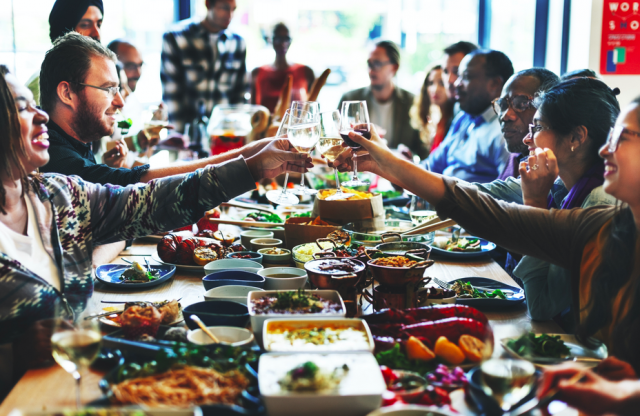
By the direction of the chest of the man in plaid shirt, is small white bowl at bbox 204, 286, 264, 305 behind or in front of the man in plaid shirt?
in front

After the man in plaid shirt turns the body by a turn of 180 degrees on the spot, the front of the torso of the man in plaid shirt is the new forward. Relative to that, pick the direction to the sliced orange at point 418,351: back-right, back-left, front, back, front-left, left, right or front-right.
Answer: back-left

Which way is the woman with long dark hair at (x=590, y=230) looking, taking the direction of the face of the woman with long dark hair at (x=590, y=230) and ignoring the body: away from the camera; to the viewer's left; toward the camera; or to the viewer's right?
to the viewer's left

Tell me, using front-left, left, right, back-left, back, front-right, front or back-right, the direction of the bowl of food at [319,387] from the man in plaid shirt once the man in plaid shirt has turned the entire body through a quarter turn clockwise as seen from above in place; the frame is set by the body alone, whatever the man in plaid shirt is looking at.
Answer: front-left

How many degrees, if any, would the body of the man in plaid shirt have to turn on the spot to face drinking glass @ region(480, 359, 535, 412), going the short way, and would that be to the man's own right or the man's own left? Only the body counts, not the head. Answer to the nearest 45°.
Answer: approximately 45° to the man's own right

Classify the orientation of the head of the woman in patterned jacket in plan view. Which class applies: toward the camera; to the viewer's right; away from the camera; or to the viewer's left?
to the viewer's right

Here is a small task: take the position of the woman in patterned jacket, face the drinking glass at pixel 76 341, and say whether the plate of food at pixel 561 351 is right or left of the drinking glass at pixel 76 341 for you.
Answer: left

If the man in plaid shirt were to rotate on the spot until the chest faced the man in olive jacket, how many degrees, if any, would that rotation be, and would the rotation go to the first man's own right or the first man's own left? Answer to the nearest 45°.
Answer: approximately 45° to the first man's own left

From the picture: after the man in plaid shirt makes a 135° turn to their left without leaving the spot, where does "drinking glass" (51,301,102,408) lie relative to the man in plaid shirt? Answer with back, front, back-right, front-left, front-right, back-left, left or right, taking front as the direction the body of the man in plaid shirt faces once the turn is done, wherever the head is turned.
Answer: back

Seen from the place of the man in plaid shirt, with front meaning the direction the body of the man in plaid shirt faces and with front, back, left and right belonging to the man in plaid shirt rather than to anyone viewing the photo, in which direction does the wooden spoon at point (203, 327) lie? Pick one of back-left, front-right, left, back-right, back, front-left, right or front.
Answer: front-right

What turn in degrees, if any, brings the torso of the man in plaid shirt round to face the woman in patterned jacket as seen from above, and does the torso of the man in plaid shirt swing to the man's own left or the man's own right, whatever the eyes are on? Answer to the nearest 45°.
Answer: approximately 45° to the man's own right

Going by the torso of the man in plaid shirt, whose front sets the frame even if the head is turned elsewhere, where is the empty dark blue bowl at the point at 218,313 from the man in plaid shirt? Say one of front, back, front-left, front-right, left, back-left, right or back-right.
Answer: front-right

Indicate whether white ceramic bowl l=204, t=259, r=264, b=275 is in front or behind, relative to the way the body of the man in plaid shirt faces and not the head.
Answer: in front

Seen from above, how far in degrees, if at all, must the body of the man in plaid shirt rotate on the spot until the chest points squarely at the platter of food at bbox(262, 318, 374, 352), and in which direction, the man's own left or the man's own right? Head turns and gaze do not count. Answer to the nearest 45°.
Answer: approximately 45° to the man's own right

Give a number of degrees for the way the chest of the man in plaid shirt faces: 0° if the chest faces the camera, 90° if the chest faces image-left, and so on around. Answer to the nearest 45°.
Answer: approximately 315°
